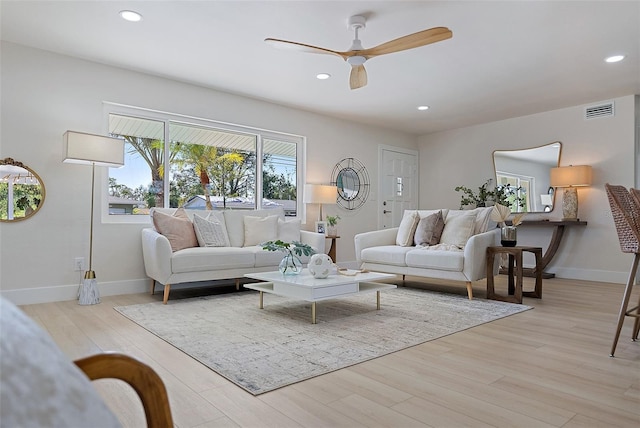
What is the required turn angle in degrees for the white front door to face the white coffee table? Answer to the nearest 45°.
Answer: approximately 45° to its right

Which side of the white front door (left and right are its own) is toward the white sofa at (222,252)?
right

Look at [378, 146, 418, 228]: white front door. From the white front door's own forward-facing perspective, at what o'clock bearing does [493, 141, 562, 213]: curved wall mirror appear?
The curved wall mirror is roughly at 11 o'clock from the white front door.

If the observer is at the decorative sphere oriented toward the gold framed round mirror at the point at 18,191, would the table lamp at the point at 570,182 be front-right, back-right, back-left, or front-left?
back-right

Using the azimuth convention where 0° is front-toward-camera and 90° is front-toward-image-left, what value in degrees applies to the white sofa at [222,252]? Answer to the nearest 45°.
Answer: approximately 315°

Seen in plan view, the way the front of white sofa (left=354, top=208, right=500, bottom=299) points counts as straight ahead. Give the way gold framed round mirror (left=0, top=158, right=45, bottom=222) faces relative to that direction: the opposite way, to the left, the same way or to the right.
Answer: to the left

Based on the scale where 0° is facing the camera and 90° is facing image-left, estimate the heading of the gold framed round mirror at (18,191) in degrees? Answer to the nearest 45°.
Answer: approximately 0°

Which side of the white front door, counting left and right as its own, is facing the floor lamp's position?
right

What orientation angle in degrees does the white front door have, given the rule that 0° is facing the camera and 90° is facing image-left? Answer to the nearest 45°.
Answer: approximately 315°

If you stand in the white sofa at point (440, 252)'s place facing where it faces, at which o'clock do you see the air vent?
The air vent is roughly at 8 o'clock from the white sofa.

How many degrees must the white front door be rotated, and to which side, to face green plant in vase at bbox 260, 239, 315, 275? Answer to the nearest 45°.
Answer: approximately 45° to its right

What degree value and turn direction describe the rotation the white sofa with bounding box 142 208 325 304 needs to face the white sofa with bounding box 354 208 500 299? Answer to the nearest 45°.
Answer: approximately 45° to its left
